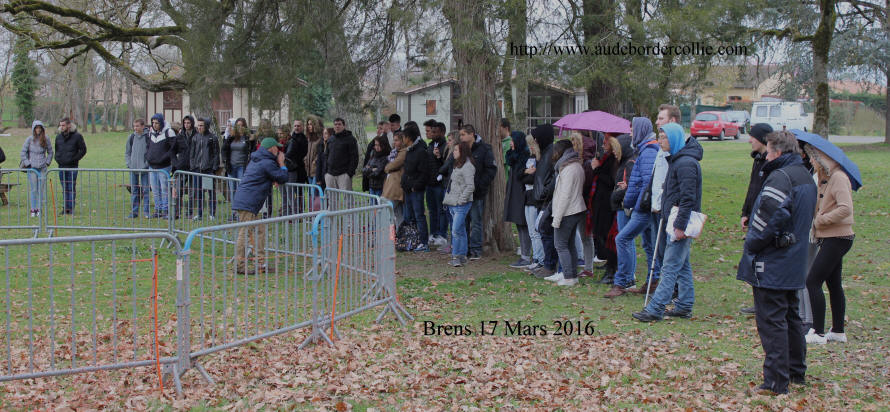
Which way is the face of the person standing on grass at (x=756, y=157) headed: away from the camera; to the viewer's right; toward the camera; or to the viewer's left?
to the viewer's left

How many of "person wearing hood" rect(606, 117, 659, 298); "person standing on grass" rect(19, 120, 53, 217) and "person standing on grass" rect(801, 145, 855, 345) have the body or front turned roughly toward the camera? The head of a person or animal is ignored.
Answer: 1

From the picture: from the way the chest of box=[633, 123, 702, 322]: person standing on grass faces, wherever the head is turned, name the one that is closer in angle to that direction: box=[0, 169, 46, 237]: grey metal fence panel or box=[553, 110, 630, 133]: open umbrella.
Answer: the grey metal fence panel

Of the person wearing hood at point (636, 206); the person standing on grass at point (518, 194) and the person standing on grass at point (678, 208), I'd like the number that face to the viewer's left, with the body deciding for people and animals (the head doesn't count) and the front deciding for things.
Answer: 3

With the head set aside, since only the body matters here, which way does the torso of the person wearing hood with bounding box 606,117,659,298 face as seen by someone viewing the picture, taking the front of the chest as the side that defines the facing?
to the viewer's left

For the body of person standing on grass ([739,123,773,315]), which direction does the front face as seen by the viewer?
to the viewer's left

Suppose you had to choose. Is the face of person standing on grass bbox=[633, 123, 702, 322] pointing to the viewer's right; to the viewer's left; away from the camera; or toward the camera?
to the viewer's left

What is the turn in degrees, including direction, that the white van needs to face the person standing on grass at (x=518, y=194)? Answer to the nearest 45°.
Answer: approximately 90° to its right

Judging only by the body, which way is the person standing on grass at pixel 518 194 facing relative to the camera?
to the viewer's left

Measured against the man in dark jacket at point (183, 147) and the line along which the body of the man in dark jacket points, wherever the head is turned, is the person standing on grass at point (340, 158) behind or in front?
in front
